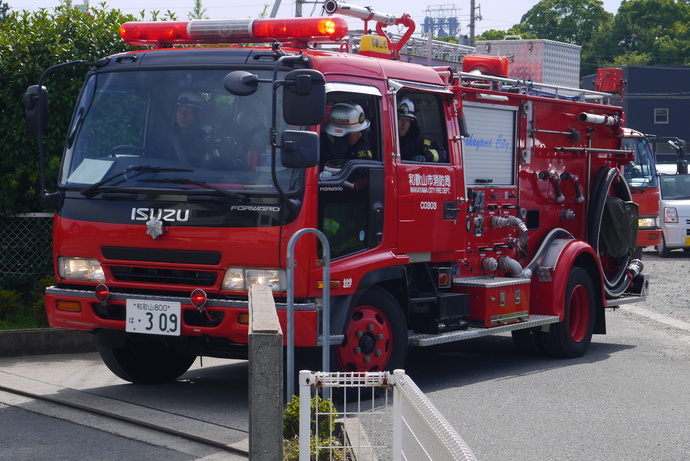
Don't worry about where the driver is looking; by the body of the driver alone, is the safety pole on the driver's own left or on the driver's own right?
on the driver's own left

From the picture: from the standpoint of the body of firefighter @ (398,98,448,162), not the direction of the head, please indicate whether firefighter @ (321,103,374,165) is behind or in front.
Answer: in front

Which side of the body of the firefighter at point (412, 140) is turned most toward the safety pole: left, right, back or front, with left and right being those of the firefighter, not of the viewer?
front

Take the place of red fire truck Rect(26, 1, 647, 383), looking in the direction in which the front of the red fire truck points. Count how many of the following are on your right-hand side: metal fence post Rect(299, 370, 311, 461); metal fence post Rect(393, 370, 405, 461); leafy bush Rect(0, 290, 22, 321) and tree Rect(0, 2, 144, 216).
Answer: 2

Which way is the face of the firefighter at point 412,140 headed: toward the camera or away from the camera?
toward the camera

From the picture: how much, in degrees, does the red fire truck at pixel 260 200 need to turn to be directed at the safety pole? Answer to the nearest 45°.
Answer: approximately 45° to its left

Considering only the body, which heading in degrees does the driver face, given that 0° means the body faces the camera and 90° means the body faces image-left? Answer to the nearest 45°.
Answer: approximately 45°

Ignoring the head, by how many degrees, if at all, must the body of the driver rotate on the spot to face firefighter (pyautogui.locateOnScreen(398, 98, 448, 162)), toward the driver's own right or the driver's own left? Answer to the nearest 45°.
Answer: approximately 135° to the driver's own left

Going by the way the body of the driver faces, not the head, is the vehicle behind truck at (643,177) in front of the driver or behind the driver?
behind

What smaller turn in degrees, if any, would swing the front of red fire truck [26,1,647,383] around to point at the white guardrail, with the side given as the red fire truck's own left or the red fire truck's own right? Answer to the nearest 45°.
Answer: approximately 45° to the red fire truck's own left

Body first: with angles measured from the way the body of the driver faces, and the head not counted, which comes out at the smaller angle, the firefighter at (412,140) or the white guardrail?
the white guardrail

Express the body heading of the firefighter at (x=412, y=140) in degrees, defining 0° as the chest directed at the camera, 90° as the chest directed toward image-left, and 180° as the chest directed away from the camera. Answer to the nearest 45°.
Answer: approximately 45°

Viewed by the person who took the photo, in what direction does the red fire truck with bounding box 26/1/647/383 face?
facing the viewer and to the left of the viewer

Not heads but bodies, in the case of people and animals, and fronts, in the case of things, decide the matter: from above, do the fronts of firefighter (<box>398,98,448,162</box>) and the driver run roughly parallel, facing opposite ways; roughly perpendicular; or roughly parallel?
roughly parallel

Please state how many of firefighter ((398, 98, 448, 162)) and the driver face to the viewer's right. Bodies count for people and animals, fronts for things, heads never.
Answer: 0
